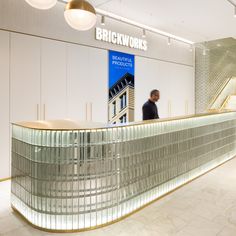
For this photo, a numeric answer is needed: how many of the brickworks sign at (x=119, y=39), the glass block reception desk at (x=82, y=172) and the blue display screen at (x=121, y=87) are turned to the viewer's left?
0

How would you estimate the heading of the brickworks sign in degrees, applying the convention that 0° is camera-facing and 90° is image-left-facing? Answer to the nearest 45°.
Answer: approximately 315°

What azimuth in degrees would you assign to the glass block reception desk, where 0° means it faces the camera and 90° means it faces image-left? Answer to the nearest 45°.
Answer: approximately 315°

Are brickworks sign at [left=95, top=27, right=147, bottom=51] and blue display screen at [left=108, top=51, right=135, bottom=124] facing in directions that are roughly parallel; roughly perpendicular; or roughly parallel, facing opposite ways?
roughly parallel

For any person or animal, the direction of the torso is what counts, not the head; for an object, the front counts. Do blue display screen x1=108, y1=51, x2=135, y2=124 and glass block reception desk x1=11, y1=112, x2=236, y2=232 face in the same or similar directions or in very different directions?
same or similar directions

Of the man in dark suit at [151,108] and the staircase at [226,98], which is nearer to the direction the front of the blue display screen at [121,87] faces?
the man in dark suit

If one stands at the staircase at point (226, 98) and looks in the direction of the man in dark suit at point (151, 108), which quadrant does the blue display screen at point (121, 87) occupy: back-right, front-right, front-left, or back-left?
front-right

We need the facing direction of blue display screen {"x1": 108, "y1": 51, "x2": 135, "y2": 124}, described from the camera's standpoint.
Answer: facing the viewer and to the right of the viewer

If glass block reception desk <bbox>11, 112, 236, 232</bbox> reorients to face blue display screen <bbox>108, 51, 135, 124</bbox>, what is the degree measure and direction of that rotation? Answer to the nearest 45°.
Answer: approximately 135° to its left

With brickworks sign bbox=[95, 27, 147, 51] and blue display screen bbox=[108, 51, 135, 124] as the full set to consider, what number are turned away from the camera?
0

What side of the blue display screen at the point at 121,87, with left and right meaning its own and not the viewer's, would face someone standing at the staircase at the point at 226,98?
left

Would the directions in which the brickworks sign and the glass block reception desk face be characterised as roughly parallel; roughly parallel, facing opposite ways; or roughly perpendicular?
roughly parallel

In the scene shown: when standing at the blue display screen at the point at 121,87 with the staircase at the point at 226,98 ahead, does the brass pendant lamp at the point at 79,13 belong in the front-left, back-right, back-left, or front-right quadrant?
back-right
